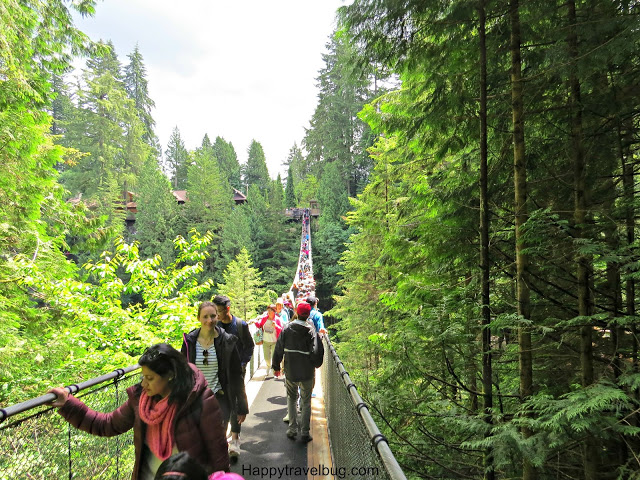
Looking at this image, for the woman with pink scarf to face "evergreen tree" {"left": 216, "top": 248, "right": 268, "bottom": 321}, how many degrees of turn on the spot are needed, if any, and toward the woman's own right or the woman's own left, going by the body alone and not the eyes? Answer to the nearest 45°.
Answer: approximately 135° to the woman's own right

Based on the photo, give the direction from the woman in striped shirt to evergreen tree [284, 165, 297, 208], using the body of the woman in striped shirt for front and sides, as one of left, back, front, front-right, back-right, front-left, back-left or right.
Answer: back

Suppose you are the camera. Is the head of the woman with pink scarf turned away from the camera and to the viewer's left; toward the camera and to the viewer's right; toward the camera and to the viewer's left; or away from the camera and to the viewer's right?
toward the camera and to the viewer's left

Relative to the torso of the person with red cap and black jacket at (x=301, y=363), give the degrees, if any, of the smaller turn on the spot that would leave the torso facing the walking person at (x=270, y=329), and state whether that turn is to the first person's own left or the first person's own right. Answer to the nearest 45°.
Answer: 0° — they already face them

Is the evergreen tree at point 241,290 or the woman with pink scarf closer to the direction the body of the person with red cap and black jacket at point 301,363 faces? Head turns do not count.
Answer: the evergreen tree

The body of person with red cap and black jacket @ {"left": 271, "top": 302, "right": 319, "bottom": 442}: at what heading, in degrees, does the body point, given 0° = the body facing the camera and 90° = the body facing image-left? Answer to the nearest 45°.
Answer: approximately 180°

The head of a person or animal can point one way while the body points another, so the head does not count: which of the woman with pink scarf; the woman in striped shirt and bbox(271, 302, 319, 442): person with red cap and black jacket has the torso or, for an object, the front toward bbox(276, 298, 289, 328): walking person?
the person with red cap and black jacket

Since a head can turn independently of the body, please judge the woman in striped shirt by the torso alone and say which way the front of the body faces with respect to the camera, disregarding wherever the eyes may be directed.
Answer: toward the camera

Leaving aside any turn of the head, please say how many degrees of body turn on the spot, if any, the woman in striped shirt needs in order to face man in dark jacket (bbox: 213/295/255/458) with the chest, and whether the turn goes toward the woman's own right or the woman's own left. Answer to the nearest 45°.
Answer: approximately 180°

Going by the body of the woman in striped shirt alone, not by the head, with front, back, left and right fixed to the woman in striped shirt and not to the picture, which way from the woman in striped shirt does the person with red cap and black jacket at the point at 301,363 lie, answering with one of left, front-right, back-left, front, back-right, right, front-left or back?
back-left

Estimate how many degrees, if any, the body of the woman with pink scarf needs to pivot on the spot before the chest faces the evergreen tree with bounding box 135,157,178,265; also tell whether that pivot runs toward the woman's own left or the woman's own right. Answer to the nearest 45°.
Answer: approximately 135° to the woman's own right

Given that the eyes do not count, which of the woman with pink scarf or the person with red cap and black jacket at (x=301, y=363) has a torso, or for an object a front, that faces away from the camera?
the person with red cap and black jacket

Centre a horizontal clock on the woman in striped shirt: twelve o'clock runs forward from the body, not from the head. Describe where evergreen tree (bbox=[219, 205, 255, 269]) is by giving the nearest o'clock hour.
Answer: The evergreen tree is roughly at 6 o'clock from the woman in striped shirt.
